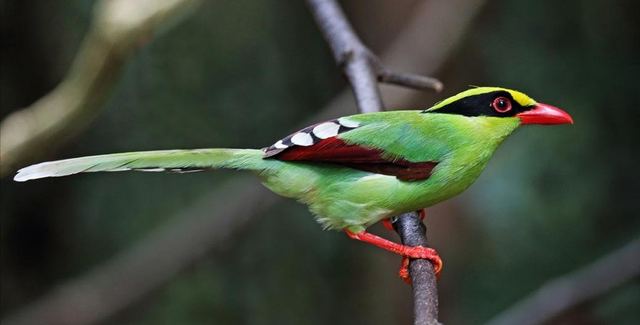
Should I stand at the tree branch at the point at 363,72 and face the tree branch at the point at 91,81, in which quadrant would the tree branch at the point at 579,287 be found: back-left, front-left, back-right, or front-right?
back-right

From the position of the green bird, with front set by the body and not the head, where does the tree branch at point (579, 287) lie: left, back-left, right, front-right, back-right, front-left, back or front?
front-left

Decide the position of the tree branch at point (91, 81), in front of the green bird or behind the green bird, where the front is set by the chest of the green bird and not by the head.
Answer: behind

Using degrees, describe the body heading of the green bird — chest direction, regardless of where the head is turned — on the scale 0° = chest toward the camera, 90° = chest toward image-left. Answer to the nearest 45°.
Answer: approximately 270°
